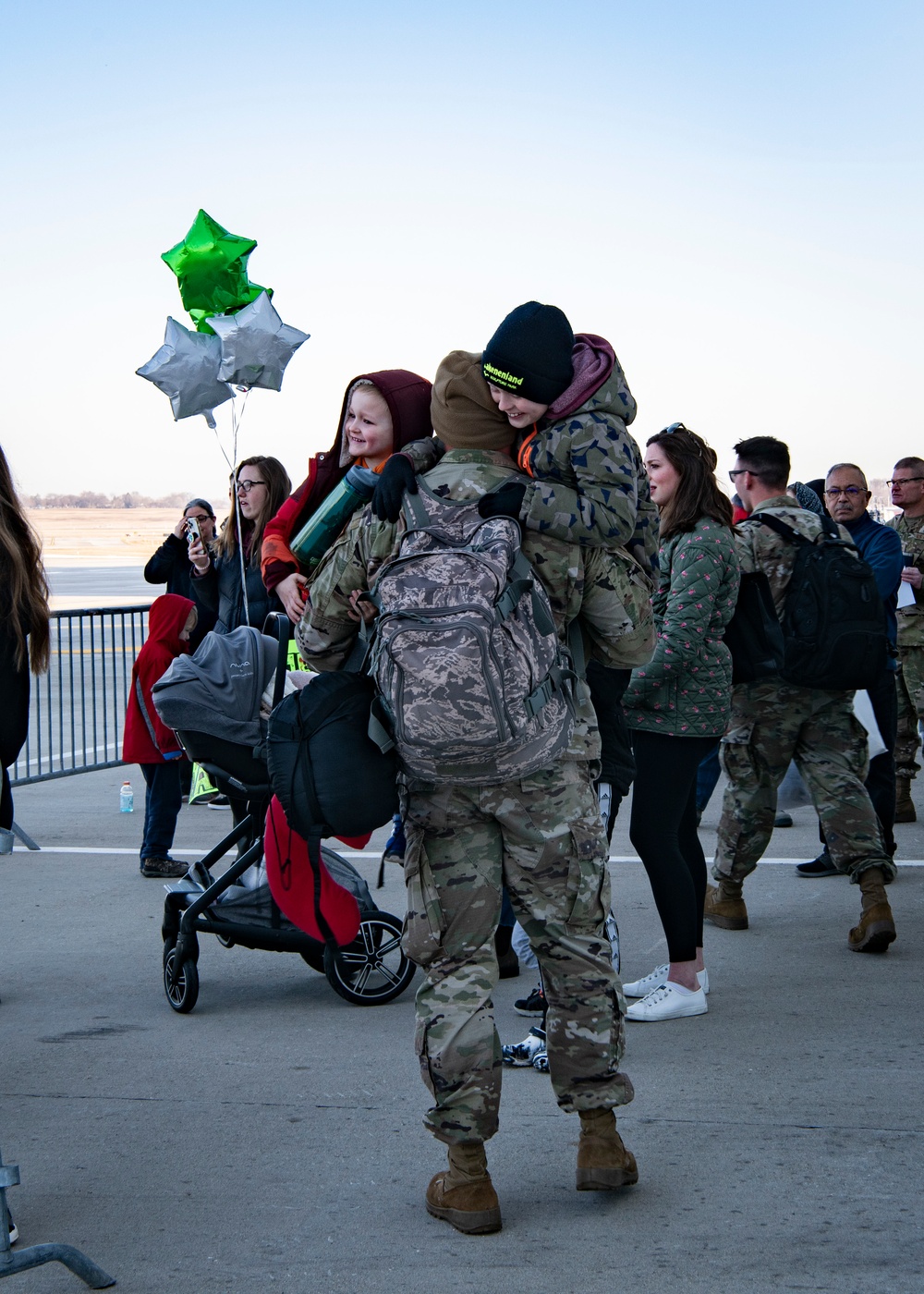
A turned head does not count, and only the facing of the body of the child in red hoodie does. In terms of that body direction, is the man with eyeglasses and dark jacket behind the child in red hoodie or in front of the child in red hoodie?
in front

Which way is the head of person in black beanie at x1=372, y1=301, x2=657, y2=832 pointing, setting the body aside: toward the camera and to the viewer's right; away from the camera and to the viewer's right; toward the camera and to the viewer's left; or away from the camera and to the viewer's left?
toward the camera and to the viewer's left

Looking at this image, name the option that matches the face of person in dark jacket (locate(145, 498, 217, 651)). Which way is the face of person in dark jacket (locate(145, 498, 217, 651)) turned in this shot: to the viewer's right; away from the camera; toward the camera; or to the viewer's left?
toward the camera

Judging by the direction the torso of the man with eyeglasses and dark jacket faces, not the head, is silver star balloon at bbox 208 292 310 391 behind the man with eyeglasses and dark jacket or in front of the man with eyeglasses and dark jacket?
in front

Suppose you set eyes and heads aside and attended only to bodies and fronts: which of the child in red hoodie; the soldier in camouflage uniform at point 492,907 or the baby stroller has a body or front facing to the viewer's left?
the baby stroller

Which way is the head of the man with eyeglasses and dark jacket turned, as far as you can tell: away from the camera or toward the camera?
toward the camera

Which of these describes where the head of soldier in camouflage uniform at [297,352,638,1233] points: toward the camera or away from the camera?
away from the camera

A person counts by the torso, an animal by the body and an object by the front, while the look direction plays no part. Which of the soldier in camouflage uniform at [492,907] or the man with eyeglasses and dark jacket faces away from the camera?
the soldier in camouflage uniform

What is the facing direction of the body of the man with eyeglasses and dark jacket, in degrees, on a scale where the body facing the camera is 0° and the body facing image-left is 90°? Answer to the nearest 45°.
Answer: approximately 45°

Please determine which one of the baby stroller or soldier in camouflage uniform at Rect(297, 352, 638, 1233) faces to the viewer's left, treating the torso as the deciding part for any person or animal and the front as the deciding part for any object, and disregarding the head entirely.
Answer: the baby stroller

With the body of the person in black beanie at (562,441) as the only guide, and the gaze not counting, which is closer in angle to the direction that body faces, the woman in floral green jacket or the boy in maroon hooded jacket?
the boy in maroon hooded jacket

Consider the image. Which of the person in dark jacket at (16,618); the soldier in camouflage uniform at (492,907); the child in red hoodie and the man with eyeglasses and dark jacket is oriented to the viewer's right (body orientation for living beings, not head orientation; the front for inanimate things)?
the child in red hoodie

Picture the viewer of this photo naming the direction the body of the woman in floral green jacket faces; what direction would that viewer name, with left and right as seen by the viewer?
facing to the left of the viewer

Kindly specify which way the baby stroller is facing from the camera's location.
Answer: facing to the left of the viewer

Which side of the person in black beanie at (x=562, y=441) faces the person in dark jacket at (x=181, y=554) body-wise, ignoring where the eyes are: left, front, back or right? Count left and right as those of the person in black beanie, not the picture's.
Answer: right

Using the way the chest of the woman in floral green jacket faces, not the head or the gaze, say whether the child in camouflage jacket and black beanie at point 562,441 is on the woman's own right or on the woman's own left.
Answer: on the woman's own left
